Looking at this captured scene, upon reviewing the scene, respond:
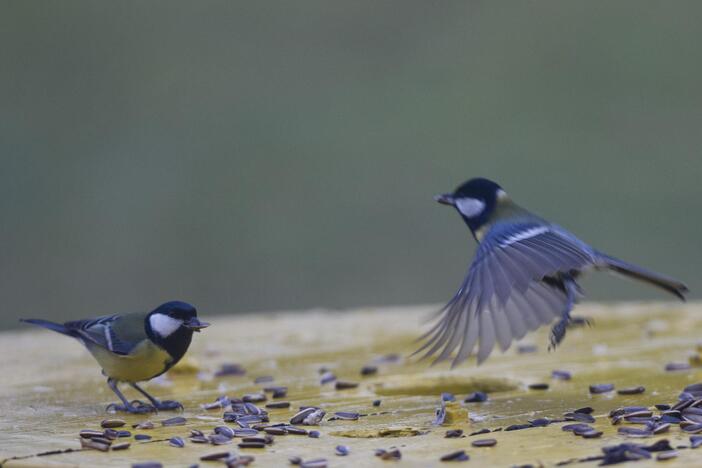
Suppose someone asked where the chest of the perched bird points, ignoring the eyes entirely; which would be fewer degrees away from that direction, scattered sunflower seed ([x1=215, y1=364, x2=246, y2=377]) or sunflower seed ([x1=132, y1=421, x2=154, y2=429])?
the scattered sunflower seed

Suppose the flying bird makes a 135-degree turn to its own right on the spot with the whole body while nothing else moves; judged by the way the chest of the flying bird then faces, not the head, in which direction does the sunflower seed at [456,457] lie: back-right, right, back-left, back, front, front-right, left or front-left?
back-right

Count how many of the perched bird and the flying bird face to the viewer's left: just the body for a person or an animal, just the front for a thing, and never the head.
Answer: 1

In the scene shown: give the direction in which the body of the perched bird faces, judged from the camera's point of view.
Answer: to the viewer's right

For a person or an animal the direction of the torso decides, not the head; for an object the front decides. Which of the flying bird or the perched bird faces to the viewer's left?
the flying bird

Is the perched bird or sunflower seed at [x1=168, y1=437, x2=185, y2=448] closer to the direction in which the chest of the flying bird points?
the perched bird

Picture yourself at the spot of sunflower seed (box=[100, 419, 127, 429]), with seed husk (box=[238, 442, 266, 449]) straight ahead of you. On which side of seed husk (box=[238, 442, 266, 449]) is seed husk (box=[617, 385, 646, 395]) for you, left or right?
left

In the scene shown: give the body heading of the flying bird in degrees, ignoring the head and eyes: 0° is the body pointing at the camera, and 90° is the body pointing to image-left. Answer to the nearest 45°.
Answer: approximately 90°

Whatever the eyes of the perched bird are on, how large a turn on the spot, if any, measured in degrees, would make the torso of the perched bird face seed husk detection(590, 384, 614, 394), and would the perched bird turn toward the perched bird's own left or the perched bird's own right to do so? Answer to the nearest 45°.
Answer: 0° — it already faces it

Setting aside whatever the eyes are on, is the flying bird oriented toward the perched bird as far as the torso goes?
yes

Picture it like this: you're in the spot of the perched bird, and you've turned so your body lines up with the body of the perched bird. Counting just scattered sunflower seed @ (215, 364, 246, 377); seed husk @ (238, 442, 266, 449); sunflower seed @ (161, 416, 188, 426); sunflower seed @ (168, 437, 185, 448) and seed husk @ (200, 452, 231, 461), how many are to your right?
4
